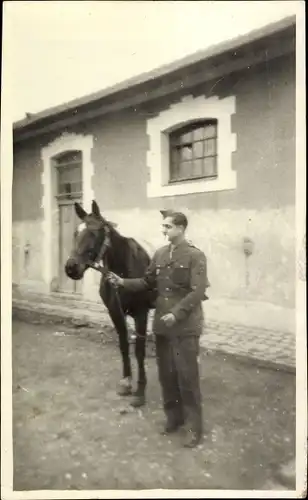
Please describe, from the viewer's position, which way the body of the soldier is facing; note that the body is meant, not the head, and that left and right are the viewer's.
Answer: facing the viewer and to the left of the viewer

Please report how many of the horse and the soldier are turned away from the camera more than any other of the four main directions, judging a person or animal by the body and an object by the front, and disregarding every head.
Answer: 0
